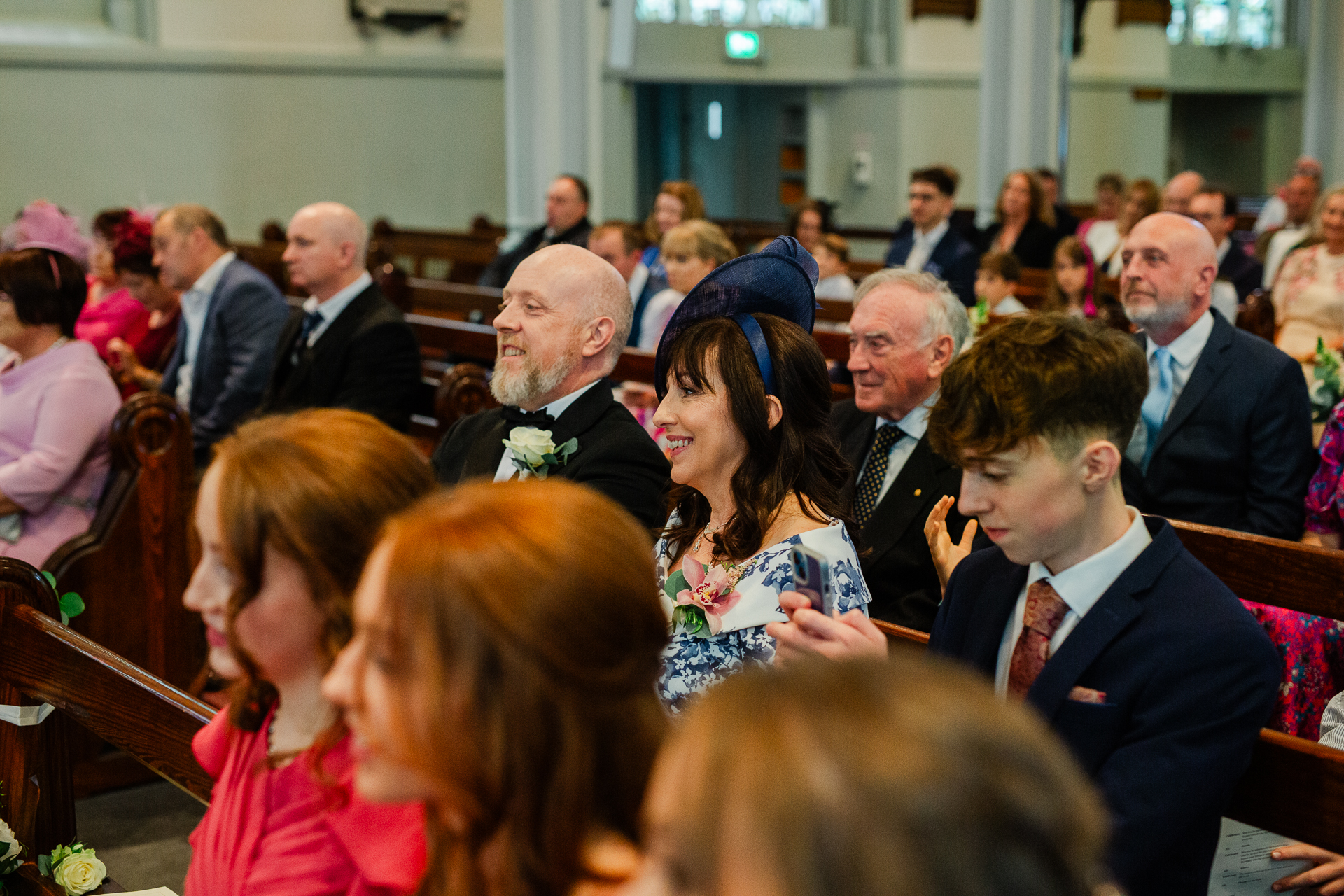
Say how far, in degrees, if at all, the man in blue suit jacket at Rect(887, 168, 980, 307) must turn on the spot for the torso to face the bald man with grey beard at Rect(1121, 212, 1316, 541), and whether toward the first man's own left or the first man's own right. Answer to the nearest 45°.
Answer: approximately 45° to the first man's own left

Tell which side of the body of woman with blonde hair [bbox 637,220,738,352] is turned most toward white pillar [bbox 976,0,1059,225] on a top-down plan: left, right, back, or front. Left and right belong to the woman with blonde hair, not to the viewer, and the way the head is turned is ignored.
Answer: back

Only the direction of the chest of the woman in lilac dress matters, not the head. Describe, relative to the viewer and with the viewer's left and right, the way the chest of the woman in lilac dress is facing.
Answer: facing to the left of the viewer

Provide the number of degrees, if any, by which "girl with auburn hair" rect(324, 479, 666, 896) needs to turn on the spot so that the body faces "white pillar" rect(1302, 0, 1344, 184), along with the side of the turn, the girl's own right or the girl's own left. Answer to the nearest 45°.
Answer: approximately 135° to the girl's own right

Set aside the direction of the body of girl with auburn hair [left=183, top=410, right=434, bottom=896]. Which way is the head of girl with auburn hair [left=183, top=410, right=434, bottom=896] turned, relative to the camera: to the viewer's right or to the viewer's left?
to the viewer's left

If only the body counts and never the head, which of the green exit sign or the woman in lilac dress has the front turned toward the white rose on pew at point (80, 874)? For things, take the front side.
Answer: the green exit sign

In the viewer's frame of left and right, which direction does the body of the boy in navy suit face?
facing the viewer and to the left of the viewer

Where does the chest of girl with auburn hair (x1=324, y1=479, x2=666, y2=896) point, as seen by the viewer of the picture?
to the viewer's left

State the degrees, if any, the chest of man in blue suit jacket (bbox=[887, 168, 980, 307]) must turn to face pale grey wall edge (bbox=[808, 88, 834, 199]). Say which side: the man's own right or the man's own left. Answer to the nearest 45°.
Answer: approximately 135° to the man's own right

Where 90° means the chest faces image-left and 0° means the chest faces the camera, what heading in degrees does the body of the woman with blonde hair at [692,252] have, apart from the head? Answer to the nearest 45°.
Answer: approximately 45°

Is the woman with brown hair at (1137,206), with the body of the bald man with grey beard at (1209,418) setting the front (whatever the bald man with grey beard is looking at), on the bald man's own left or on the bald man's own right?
on the bald man's own right

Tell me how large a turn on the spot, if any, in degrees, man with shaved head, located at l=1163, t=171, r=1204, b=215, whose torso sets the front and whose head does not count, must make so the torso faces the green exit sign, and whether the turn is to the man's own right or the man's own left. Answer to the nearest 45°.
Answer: approximately 90° to the man's own right

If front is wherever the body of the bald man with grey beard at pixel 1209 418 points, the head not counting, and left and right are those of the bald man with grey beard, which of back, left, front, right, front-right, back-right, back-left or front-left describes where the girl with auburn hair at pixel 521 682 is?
front-left

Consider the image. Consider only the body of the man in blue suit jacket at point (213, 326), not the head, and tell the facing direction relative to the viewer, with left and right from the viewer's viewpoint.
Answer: facing to the left of the viewer

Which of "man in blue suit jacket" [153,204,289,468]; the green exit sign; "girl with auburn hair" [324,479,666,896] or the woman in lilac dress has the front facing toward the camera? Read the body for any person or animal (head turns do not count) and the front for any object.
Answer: the green exit sign

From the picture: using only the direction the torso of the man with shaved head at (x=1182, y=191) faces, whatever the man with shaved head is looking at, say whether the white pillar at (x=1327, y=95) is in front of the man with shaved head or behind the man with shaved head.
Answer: behind
